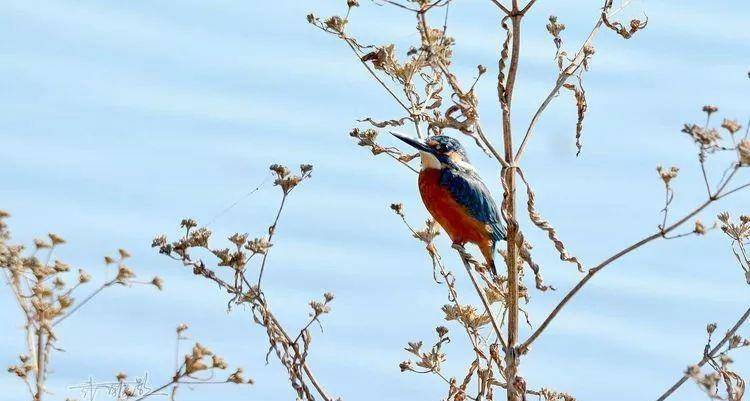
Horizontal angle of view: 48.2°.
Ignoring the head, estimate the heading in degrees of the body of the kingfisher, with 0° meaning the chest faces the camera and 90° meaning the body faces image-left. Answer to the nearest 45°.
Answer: approximately 90°
